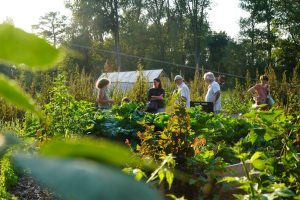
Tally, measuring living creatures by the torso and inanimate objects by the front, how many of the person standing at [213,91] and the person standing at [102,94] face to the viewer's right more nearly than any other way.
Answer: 1

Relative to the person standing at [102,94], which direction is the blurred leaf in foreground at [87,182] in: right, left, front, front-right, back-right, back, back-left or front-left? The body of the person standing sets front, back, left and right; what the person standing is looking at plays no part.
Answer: right

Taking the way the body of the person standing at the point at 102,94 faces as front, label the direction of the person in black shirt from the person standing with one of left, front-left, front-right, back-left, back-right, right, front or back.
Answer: front-left

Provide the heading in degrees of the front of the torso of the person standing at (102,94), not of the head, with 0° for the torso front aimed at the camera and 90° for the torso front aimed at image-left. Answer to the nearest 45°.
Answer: approximately 270°

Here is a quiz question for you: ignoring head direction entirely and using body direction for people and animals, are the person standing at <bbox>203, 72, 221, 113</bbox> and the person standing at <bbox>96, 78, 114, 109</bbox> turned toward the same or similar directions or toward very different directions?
very different directions

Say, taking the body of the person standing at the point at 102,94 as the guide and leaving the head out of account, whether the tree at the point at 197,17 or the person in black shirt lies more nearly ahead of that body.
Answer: the person in black shirt

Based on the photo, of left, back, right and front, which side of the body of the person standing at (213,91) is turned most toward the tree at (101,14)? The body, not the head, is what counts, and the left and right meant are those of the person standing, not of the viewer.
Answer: right

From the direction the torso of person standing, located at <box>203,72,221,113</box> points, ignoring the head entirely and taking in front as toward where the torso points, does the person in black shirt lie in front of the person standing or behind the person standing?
in front

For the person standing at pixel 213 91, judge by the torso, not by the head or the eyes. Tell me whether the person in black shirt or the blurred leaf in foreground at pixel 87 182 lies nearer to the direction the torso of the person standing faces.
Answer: the person in black shirt

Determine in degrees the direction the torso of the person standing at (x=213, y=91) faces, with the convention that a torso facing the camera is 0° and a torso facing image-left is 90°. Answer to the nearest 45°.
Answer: approximately 90°

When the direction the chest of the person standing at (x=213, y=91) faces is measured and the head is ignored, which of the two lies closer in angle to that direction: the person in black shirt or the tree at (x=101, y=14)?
the person in black shirt
